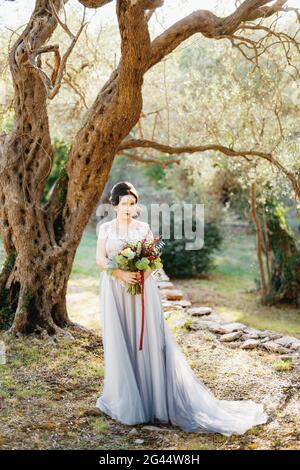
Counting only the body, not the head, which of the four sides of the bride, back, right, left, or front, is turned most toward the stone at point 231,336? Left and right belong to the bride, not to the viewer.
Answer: back

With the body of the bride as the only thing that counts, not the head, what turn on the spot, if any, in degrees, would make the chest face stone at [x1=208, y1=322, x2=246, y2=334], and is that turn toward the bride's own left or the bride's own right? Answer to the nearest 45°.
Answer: approximately 180°

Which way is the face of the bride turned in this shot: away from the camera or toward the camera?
toward the camera

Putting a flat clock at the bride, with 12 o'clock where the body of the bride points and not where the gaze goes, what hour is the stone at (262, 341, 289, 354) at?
The stone is roughly at 7 o'clock from the bride.

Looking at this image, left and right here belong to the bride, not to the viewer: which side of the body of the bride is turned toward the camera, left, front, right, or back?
front

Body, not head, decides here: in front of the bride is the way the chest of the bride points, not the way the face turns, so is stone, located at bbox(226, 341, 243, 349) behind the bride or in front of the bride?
behind

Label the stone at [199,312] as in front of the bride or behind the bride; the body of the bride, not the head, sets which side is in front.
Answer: behind

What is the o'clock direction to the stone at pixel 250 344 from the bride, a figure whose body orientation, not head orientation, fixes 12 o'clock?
The stone is roughly at 7 o'clock from the bride.

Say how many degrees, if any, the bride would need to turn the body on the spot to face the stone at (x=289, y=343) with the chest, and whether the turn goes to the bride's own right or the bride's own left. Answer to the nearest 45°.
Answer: approximately 135° to the bride's own left

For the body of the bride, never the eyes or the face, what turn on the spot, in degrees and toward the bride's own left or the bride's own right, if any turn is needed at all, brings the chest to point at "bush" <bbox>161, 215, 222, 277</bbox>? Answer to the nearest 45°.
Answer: approximately 180°
